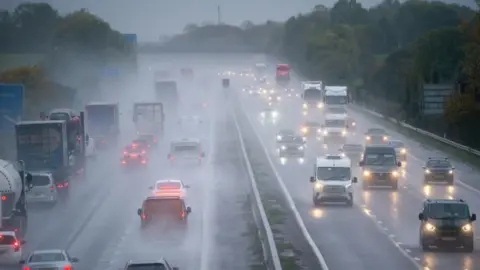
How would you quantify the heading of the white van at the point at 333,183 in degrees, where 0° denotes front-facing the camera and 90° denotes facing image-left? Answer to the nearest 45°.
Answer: approximately 0°

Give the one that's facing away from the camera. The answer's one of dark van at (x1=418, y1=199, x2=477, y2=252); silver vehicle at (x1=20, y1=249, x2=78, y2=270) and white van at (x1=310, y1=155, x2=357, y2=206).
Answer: silver vehicle at (x1=20, y1=249, x2=78, y2=270)

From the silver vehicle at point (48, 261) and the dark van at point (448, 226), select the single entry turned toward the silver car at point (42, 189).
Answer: the silver vehicle

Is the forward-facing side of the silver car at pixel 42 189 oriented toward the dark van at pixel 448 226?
no

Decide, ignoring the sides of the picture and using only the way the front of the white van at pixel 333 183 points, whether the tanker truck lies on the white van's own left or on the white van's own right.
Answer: on the white van's own right

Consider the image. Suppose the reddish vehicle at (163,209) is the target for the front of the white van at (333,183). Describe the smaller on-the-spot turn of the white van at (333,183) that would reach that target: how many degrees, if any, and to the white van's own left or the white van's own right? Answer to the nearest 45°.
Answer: approximately 45° to the white van's own right

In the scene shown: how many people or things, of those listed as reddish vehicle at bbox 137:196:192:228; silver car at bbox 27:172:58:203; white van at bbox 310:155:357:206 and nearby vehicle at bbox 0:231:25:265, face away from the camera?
3

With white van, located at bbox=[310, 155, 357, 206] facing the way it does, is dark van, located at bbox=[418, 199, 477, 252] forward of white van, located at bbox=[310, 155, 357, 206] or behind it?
forward

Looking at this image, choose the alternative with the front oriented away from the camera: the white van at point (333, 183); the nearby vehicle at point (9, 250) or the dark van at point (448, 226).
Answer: the nearby vehicle at point (9, 250)

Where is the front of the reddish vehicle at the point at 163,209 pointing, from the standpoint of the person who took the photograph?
facing away from the viewer

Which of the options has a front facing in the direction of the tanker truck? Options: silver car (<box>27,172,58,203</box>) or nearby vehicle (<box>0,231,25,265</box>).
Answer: the nearby vehicle

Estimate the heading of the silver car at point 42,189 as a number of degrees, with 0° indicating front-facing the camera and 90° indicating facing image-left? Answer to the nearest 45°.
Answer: approximately 180°

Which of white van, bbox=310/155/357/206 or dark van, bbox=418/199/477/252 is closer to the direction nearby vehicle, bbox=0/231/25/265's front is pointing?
the white van

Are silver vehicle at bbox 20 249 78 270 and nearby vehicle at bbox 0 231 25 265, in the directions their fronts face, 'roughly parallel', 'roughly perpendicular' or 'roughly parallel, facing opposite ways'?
roughly parallel

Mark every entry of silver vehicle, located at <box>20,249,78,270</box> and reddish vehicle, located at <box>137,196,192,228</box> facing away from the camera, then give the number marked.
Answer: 2

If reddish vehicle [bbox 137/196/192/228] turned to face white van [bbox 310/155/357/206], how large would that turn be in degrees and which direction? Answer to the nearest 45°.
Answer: approximately 45° to its right

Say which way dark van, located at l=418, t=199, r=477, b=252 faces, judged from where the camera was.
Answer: facing the viewer

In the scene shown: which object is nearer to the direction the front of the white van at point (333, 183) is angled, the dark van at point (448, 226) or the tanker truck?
the dark van

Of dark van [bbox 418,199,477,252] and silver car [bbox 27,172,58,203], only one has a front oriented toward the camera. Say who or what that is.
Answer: the dark van

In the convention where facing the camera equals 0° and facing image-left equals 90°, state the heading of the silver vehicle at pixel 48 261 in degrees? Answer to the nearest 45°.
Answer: approximately 180°

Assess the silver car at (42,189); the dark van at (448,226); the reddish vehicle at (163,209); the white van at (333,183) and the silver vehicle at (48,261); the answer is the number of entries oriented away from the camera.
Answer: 3
